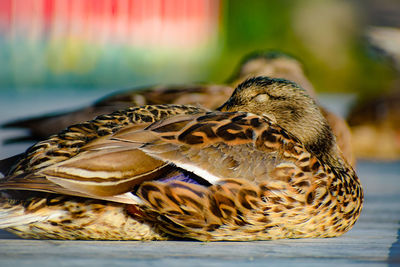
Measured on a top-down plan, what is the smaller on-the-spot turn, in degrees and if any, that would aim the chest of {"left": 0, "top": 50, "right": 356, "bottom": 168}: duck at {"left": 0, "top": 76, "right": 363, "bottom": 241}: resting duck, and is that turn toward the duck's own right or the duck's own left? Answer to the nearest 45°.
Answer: approximately 90° to the duck's own right

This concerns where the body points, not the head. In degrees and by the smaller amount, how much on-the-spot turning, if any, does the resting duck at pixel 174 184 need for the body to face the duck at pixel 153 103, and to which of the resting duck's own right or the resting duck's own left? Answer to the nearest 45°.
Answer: approximately 90° to the resting duck's own left

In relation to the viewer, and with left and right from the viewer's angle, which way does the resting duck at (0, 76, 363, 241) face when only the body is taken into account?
facing to the right of the viewer

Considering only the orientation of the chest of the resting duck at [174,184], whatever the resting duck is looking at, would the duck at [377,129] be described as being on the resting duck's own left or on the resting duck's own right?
on the resting duck's own left

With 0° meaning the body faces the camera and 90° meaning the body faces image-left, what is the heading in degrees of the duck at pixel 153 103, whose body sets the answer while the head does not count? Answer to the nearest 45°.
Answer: approximately 270°

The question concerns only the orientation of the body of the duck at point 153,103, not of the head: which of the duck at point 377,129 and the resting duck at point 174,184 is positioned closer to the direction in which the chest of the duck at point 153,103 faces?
the duck
